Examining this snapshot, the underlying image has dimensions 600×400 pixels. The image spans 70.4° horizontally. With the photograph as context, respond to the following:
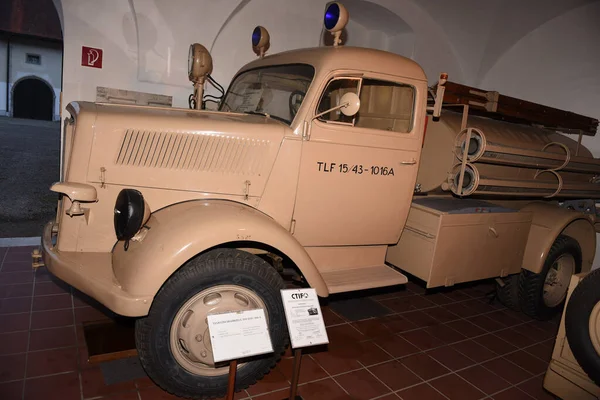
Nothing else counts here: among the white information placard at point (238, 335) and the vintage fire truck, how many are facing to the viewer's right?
0

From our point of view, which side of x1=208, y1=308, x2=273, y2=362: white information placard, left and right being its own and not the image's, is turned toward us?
front

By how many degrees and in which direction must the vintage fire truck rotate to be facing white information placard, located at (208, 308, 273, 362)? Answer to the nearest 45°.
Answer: approximately 45° to its left

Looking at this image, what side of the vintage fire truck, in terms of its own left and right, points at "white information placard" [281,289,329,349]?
left

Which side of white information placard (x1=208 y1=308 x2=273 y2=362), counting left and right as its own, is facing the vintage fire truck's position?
back
